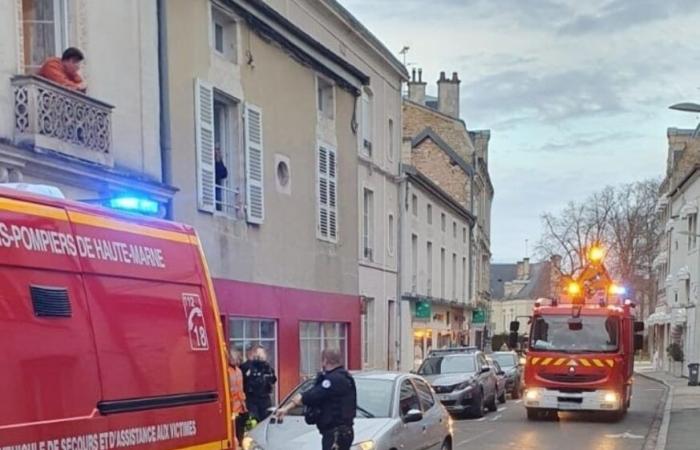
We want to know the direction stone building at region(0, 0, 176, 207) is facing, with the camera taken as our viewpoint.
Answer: facing the viewer and to the right of the viewer

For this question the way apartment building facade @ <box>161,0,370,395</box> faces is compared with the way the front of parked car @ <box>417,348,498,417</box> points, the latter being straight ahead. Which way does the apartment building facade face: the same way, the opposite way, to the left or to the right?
to the left

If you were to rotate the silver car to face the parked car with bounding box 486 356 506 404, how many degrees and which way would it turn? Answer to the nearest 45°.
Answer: approximately 135° to its right

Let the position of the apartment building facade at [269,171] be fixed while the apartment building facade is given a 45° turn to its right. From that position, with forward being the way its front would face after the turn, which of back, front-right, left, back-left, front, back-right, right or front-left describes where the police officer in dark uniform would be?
front

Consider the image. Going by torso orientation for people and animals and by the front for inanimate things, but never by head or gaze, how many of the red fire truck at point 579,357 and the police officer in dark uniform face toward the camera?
1

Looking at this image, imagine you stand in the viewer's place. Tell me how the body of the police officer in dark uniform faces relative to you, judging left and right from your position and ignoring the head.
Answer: facing away from the viewer and to the left of the viewer

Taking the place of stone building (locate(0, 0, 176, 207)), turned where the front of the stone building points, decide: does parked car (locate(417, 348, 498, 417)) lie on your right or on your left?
on your left

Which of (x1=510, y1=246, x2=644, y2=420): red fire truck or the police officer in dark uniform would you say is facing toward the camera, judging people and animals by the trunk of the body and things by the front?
the red fire truck

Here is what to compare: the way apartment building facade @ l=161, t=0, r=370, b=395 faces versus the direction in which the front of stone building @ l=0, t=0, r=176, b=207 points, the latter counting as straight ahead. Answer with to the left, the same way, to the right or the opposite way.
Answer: the same way

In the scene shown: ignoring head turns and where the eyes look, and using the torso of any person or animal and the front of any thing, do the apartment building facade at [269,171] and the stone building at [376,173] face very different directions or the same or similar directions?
same or similar directions

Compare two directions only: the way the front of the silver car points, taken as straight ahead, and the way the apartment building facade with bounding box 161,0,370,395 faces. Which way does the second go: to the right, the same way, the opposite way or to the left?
to the left

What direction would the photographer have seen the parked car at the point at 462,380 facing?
facing the viewer and to the left of the viewer

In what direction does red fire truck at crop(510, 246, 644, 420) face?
toward the camera
